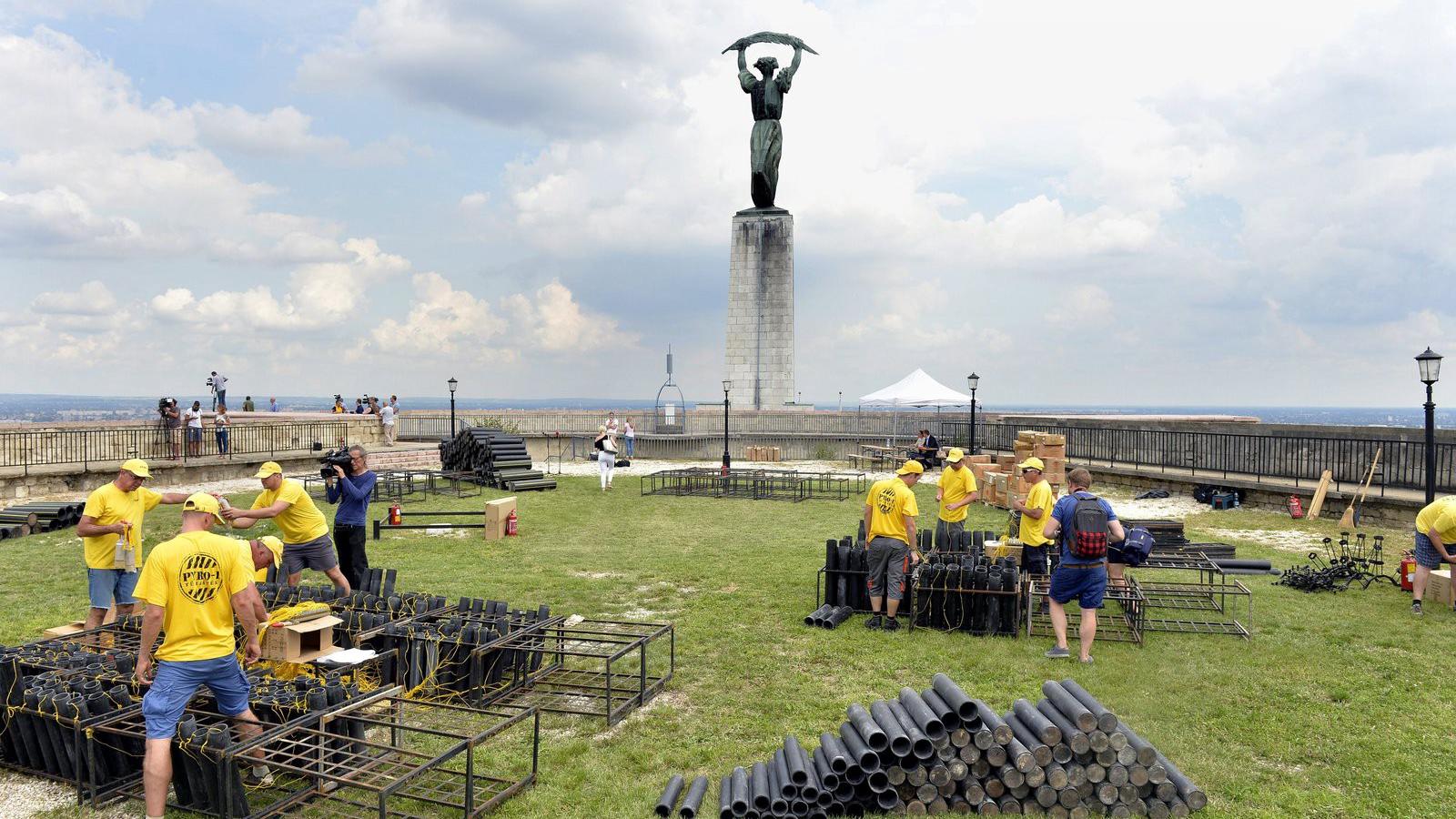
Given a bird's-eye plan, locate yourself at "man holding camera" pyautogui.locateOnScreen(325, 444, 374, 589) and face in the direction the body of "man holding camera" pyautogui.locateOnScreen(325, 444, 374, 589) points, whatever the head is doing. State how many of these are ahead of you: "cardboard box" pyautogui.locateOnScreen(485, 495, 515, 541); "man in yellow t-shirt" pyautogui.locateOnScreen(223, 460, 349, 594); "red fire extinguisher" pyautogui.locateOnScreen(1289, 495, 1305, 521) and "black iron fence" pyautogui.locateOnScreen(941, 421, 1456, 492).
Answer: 1

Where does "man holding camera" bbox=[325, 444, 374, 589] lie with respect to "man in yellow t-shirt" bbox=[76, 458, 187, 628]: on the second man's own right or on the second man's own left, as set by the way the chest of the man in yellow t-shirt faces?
on the second man's own left

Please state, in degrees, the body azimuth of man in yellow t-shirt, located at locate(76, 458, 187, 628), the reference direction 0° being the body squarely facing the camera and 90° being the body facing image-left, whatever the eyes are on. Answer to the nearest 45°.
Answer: approximately 315°

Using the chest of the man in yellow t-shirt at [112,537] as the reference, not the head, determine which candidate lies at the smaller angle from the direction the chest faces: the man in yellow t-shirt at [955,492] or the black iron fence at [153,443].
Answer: the man in yellow t-shirt

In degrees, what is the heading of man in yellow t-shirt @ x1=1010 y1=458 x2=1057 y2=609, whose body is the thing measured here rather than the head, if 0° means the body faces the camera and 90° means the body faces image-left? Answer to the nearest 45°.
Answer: approximately 90°

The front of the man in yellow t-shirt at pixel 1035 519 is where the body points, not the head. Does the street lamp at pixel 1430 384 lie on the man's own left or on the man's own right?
on the man's own right

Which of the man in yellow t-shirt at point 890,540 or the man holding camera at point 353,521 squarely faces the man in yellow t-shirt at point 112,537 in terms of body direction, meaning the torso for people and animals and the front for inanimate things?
the man holding camera

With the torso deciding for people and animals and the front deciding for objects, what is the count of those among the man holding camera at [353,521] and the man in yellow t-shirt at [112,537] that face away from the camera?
0
